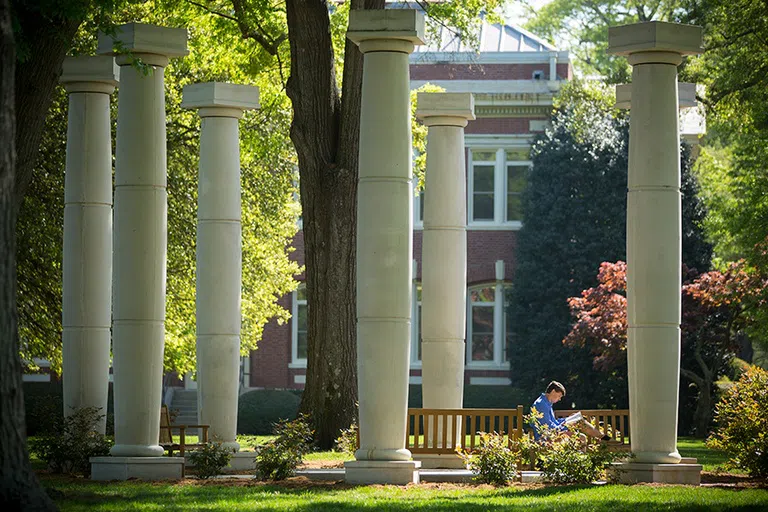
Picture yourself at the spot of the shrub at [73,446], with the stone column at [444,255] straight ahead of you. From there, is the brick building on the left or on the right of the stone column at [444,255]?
left

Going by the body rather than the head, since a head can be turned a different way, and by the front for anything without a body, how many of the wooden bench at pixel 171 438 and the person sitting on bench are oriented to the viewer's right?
2

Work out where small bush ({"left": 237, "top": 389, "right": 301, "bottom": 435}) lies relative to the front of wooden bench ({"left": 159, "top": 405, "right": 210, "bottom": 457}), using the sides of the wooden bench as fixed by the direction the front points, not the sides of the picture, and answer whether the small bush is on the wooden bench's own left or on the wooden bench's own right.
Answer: on the wooden bench's own left

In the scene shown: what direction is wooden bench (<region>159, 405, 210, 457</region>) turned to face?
to the viewer's right

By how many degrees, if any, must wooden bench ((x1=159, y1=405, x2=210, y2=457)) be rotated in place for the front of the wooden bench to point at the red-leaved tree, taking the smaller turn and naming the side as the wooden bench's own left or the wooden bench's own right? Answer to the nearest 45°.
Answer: approximately 45° to the wooden bench's own left

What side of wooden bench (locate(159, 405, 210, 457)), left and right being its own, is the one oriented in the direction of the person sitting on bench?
front

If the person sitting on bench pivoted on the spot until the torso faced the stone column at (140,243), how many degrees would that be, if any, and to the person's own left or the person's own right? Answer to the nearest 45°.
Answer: approximately 180°

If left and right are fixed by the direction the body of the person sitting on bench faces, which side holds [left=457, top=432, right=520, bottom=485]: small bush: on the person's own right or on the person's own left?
on the person's own right

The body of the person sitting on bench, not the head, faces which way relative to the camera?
to the viewer's right

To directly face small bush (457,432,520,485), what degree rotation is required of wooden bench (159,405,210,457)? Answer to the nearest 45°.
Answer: approximately 45° to its right

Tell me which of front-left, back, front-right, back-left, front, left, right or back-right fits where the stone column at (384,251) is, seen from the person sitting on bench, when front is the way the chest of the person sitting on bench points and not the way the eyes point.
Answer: back-right
